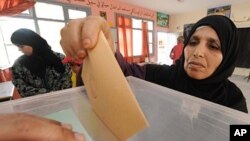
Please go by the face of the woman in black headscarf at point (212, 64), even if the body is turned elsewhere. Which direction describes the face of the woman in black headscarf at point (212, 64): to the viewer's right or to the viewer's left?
to the viewer's left

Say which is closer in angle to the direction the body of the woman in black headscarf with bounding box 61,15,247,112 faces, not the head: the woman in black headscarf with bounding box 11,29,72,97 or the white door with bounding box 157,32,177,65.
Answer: the woman in black headscarf

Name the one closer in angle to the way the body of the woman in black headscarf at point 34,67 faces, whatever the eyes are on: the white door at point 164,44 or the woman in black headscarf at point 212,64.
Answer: the woman in black headscarf

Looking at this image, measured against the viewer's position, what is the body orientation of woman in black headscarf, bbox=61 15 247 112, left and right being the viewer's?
facing the viewer and to the left of the viewer

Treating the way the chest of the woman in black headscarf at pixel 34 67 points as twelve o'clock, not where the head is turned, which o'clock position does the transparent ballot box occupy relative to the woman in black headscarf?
The transparent ballot box is roughly at 10 o'clock from the woman in black headscarf.

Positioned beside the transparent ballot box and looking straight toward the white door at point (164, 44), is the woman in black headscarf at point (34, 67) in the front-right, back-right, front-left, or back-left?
front-left

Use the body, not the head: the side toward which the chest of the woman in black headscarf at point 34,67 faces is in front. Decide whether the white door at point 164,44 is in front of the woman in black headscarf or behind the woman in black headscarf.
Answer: behind

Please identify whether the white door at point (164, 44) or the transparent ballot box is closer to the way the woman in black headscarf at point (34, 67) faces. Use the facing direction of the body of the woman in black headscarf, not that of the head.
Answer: the transparent ballot box

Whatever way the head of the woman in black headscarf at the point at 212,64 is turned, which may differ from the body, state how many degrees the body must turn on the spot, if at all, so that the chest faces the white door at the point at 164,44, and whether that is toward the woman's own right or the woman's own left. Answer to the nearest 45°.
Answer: approximately 135° to the woman's own right

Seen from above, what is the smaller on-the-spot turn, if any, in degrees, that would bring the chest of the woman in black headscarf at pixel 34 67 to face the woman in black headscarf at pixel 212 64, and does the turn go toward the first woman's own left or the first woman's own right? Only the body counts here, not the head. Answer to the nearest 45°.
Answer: approximately 90° to the first woman's own left
